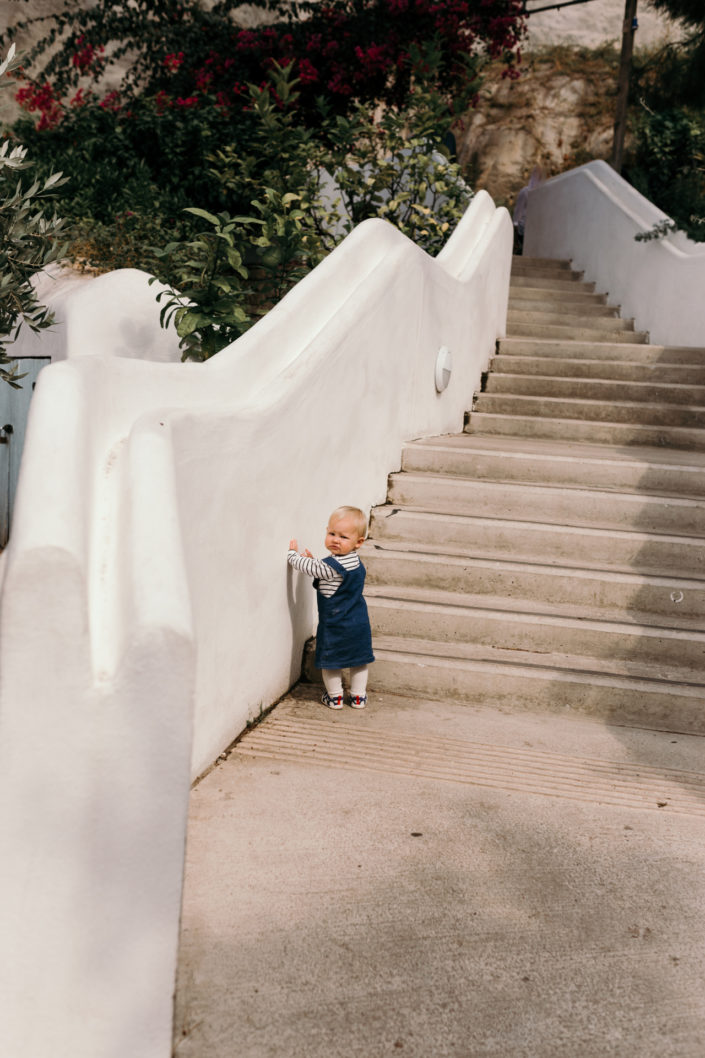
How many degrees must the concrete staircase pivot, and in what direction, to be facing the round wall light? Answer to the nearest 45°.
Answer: approximately 135° to its right

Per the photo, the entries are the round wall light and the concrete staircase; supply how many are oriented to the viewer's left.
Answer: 0

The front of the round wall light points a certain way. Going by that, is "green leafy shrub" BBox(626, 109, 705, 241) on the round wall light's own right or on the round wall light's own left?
on the round wall light's own left

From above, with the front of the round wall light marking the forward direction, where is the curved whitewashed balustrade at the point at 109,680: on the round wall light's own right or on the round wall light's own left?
on the round wall light's own right

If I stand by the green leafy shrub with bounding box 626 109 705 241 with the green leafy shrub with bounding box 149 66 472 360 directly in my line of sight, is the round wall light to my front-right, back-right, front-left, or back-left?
front-left

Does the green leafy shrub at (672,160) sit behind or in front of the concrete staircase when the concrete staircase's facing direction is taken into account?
behind

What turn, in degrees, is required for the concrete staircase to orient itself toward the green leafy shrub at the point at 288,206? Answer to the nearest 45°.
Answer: approximately 135° to its right

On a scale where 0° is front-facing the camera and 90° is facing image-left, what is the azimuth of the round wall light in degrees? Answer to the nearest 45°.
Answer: approximately 315°

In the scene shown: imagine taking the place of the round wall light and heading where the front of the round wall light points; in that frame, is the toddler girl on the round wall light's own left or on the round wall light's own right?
on the round wall light's own right

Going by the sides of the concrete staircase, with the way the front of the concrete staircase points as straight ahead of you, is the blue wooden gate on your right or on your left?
on your right

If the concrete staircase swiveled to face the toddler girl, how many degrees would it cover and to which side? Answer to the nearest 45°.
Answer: approximately 45° to its right

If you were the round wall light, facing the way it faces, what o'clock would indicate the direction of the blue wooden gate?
The blue wooden gate is roughly at 5 o'clock from the round wall light.

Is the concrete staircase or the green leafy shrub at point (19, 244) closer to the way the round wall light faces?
the concrete staircase

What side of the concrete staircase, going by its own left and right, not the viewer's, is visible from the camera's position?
front

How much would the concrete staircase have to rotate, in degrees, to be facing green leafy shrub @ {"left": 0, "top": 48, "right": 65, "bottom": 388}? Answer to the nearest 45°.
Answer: approximately 90° to its right

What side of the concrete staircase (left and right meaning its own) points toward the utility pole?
back
